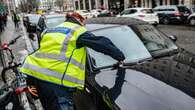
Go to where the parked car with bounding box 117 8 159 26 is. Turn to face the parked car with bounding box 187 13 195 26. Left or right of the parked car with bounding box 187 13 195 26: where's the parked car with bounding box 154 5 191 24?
left

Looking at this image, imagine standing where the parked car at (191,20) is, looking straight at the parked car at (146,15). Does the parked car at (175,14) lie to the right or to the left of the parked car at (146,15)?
right

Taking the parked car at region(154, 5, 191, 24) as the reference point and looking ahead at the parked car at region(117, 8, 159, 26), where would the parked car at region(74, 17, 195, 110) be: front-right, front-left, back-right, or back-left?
front-left

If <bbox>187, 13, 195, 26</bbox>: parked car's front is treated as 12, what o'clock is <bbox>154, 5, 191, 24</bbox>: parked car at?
<bbox>154, 5, 191, 24</bbox>: parked car is roughly at 12 o'clock from <bbox>187, 13, 195, 26</bbox>: parked car.

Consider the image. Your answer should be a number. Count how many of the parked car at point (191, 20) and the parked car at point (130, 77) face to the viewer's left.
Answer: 1

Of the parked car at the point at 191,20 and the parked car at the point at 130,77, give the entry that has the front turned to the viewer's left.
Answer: the parked car at the point at 191,20

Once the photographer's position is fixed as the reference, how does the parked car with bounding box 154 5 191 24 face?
facing away from the viewer and to the left of the viewer

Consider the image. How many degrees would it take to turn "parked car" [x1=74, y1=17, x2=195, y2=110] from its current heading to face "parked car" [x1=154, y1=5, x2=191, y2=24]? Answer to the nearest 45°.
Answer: approximately 135° to its left

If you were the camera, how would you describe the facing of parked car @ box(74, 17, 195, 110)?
facing the viewer and to the right of the viewer

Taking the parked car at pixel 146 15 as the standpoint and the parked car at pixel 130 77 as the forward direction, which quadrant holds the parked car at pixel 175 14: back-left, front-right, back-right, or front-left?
back-left

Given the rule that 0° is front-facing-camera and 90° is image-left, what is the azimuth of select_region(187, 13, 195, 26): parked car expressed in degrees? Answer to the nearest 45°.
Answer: approximately 90°
